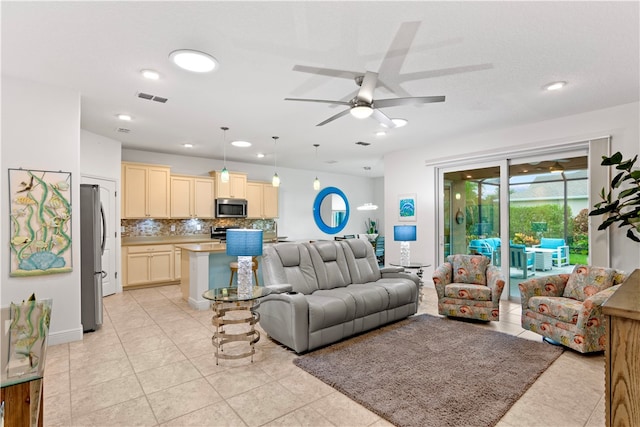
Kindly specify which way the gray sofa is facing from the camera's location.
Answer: facing the viewer and to the right of the viewer

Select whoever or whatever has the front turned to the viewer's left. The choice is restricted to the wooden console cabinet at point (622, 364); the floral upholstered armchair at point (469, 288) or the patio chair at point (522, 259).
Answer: the wooden console cabinet

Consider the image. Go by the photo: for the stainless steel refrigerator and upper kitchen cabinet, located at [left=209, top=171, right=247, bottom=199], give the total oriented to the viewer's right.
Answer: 1

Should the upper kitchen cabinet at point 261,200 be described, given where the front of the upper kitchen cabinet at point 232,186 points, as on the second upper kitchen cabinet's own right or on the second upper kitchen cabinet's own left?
on the second upper kitchen cabinet's own left

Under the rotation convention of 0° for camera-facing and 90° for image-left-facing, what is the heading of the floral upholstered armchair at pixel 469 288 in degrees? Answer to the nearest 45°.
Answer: approximately 0°

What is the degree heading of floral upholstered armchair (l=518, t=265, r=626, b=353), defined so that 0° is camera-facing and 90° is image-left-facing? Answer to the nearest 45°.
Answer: approximately 45°

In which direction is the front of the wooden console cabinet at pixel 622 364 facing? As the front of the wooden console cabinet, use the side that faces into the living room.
to the viewer's left

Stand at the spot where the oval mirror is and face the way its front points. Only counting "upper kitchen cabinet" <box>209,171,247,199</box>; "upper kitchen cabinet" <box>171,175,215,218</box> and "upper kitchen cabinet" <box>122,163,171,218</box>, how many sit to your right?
3

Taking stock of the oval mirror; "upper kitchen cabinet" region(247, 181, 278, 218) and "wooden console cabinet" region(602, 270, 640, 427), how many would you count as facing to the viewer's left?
1

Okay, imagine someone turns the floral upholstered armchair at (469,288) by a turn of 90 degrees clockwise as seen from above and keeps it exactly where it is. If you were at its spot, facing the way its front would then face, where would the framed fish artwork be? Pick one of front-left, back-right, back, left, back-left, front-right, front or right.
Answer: front-left

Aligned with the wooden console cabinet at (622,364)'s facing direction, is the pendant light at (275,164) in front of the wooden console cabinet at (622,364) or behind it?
in front

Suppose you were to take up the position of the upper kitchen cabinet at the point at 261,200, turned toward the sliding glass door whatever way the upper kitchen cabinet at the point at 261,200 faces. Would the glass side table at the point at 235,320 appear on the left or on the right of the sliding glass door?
right

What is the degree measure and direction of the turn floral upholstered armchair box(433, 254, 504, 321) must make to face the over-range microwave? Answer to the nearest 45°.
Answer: approximately 90° to its right

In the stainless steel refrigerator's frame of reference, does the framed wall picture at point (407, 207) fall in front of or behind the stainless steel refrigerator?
in front

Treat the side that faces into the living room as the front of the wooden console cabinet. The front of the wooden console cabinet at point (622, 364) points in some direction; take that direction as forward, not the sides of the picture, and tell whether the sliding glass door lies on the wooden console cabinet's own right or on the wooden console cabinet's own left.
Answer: on the wooden console cabinet's own right

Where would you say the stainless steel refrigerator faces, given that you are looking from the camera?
facing to the right of the viewer
